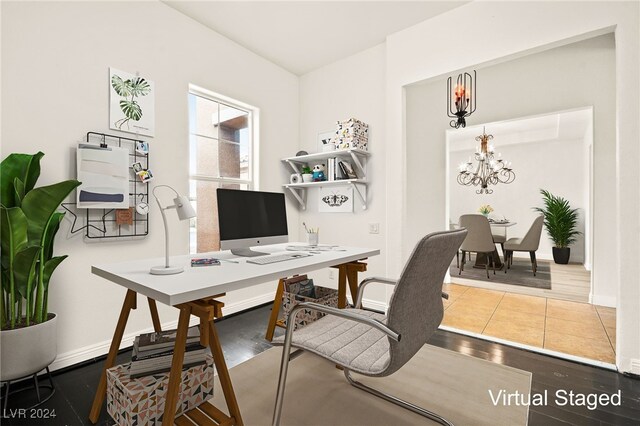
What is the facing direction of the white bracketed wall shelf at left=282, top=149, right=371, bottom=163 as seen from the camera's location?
facing the viewer and to the left of the viewer

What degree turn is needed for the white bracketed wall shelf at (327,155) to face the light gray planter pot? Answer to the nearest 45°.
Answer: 0° — it already faces it

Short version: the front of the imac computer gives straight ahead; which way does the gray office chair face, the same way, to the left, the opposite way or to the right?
the opposite way

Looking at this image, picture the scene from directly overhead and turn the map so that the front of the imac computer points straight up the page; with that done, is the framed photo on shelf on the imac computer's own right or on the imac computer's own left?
on the imac computer's own left

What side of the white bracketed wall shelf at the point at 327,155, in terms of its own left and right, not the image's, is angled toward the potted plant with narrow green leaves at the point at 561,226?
back

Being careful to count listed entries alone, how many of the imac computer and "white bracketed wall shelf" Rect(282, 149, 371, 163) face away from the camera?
0

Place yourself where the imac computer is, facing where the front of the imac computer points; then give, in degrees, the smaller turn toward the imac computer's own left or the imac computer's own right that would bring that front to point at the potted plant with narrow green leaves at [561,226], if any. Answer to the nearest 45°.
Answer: approximately 90° to the imac computer's own left

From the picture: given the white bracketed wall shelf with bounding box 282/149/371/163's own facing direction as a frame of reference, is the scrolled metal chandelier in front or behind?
behind

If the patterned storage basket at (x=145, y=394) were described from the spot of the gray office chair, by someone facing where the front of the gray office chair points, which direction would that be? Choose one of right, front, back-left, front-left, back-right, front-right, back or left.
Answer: front-left

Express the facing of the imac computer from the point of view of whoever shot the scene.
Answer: facing the viewer and to the right of the viewer

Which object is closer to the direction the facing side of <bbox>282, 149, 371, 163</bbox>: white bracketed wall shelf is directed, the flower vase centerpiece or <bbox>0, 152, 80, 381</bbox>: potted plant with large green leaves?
the potted plant with large green leaves

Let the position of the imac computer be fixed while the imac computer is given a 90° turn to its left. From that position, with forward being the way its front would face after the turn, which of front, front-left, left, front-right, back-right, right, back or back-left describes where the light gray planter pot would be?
back-left

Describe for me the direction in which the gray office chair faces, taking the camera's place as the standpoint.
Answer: facing away from the viewer and to the left of the viewer
